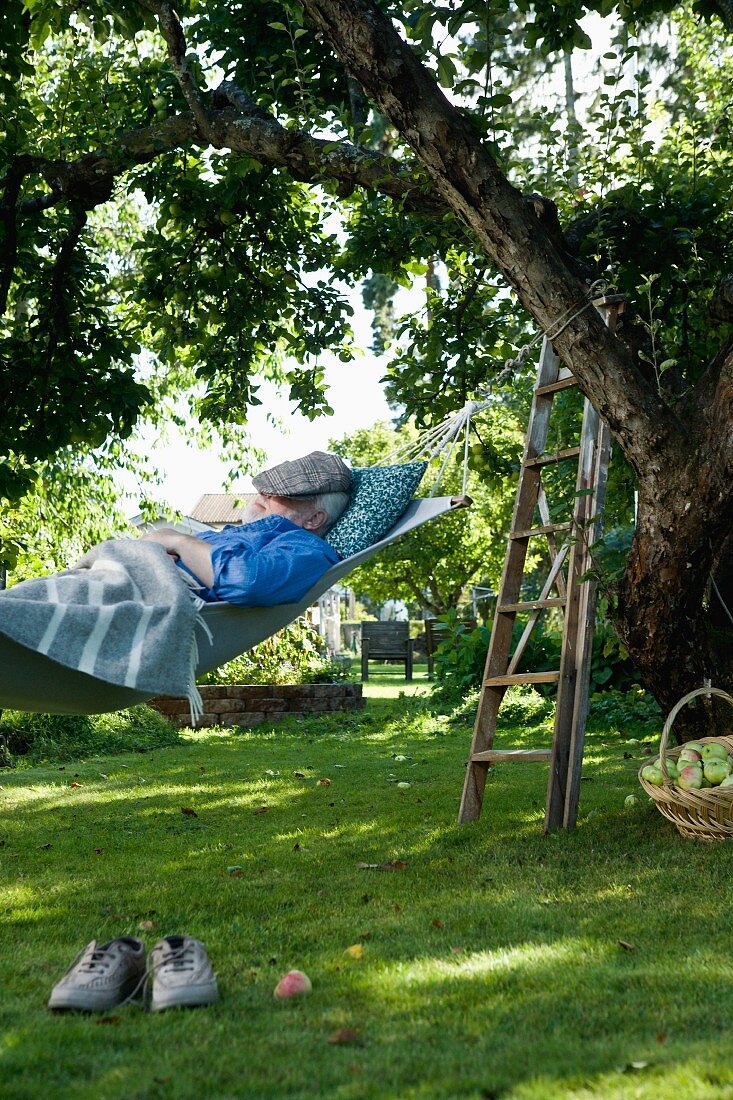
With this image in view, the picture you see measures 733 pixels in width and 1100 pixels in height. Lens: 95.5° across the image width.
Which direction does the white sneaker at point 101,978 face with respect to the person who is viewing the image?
facing the viewer and to the left of the viewer

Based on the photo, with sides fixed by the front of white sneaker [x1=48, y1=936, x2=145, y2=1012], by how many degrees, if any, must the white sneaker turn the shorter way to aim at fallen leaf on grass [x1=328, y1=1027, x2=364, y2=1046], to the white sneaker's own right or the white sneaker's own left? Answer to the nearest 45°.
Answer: approximately 90° to the white sneaker's own left

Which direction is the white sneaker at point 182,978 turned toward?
toward the camera

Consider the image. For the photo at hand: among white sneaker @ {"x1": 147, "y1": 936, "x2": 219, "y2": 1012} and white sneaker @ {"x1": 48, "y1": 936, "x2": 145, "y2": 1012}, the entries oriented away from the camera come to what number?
0
